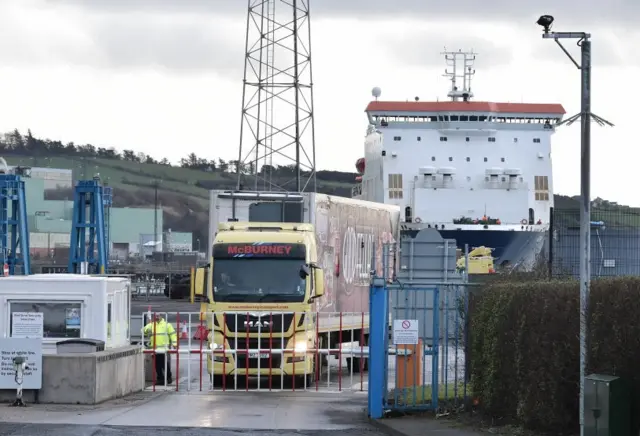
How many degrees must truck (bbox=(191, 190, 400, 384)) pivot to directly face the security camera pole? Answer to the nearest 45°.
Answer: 0° — it already faces it

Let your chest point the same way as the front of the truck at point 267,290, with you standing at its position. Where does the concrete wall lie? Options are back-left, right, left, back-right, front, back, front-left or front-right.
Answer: front-right

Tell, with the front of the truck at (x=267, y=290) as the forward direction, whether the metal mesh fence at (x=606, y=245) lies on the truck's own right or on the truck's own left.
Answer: on the truck's own left

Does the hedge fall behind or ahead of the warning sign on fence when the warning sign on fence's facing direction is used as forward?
ahead

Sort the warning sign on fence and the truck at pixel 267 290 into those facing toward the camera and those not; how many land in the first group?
2

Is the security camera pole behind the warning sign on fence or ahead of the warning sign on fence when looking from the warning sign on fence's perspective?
ahead

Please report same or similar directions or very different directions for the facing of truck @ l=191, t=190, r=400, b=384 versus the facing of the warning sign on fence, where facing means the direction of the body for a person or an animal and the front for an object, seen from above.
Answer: same or similar directions

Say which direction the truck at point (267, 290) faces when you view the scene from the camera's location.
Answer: facing the viewer
